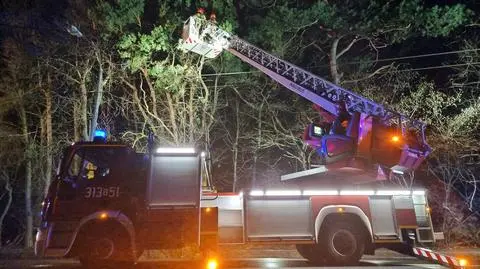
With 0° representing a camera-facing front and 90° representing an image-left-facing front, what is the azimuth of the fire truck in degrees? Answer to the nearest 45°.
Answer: approximately 90°
